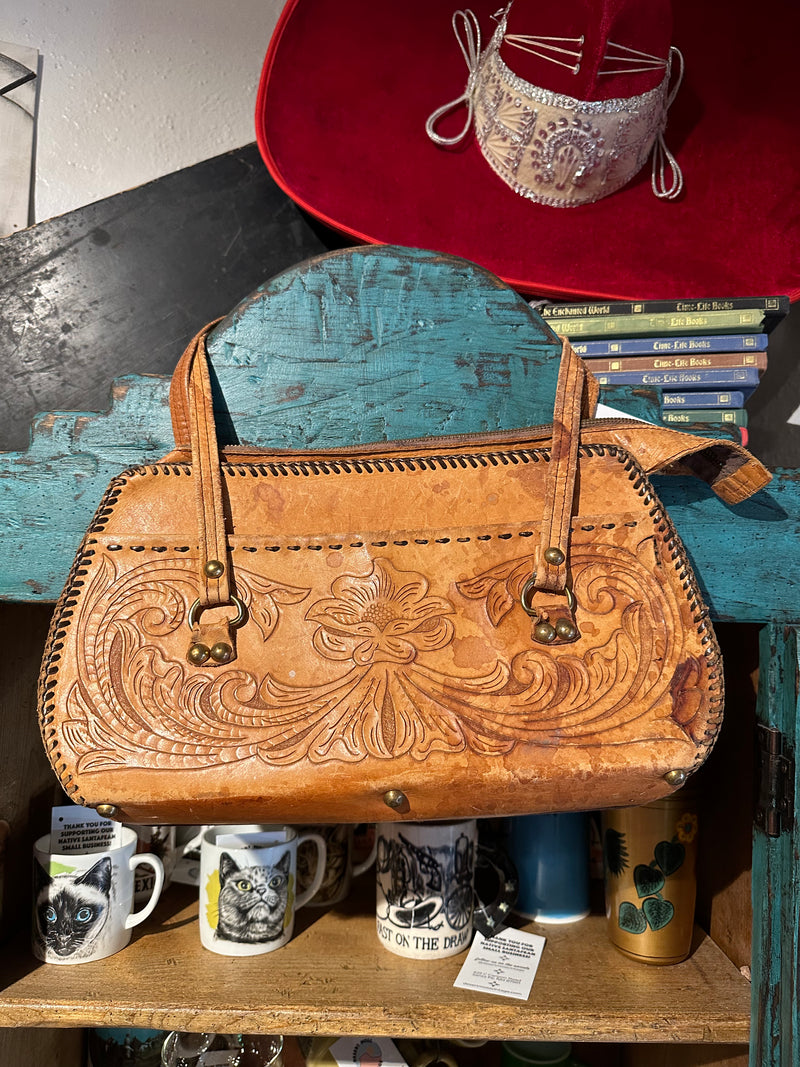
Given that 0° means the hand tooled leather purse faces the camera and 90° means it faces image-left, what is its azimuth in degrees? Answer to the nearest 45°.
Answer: approximately 0°

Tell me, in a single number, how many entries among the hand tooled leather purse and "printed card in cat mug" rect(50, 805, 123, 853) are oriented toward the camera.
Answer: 2

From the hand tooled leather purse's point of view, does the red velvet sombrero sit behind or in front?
behind

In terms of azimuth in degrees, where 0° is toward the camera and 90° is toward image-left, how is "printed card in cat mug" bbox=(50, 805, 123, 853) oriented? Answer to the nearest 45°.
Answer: approximately 0°
